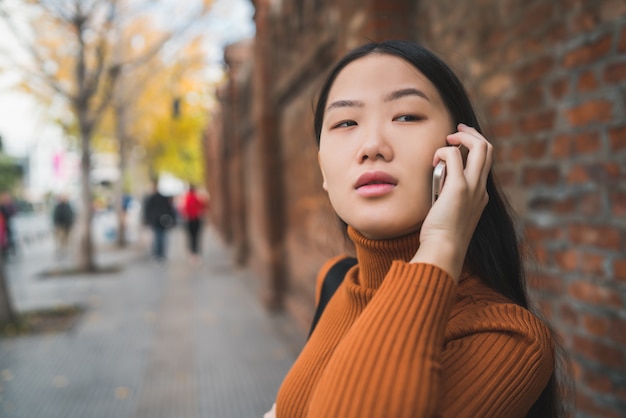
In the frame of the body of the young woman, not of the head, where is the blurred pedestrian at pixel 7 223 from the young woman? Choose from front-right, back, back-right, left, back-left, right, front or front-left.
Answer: right

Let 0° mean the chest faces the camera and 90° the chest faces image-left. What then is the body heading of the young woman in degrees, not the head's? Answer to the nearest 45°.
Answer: approximately 45°
